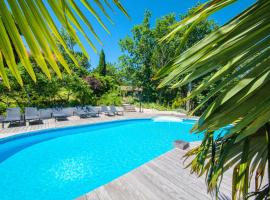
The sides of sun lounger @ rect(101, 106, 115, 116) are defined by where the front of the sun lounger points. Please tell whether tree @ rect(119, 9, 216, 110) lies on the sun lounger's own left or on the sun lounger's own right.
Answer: on the sun lounger's own left

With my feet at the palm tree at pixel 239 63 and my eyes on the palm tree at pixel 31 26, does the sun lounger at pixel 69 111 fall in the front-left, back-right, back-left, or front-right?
front-right

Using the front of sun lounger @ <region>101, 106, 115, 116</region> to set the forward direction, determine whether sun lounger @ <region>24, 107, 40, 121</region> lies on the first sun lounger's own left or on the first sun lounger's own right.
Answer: on the first sun lounger's own right

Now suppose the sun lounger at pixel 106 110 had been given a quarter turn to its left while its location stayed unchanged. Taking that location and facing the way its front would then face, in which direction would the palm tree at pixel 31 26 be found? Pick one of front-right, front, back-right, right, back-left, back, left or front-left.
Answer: back-right
